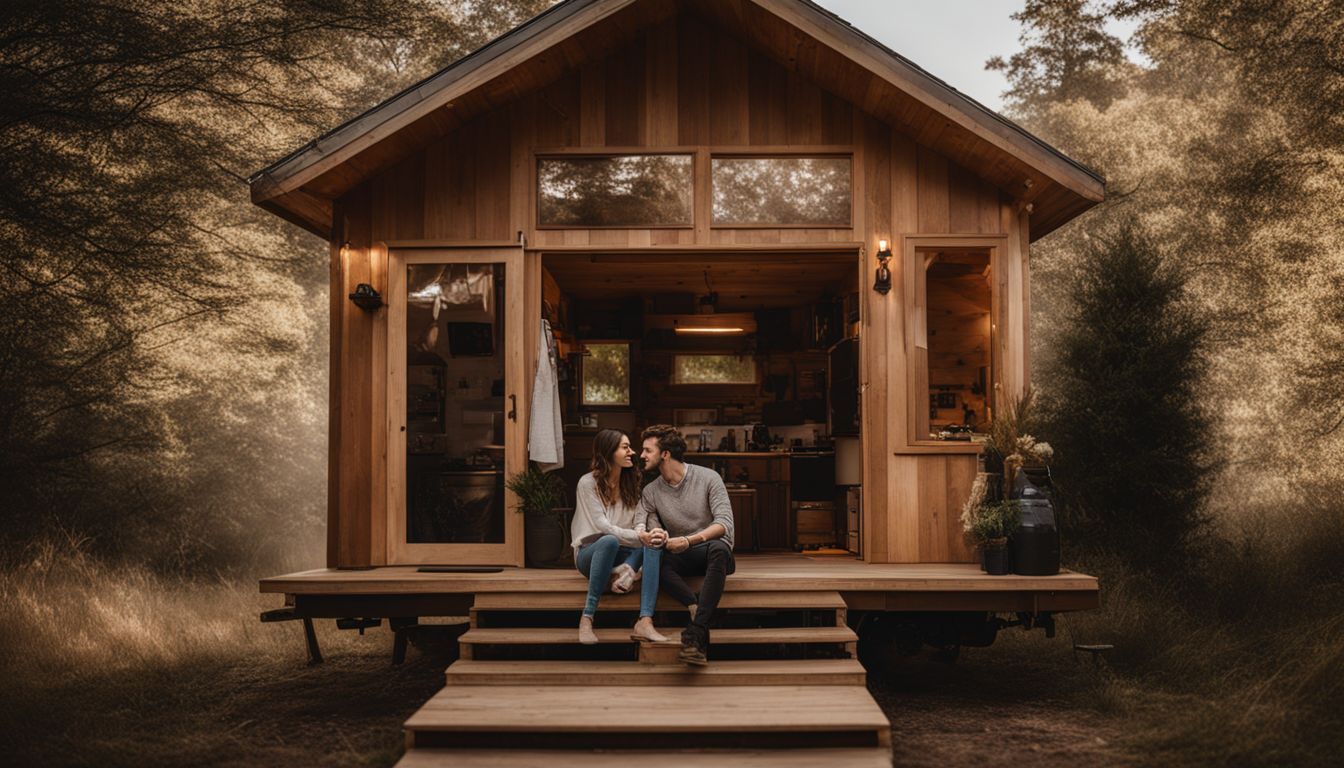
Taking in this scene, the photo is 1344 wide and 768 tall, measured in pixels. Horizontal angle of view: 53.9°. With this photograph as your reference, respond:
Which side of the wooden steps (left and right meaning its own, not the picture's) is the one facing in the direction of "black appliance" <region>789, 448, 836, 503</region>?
back

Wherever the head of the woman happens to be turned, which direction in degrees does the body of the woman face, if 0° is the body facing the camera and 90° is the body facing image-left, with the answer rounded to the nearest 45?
approximately 315°

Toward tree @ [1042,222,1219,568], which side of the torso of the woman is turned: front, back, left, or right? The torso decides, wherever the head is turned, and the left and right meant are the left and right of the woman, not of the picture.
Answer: left

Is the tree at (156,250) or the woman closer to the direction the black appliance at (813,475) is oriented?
the woman

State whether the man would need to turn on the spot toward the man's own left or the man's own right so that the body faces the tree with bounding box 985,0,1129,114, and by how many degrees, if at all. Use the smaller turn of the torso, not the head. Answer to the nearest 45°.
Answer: approximately 180°

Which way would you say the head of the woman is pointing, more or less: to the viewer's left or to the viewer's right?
to the viewer's right

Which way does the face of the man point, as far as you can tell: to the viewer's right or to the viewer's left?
to the viewer's left
